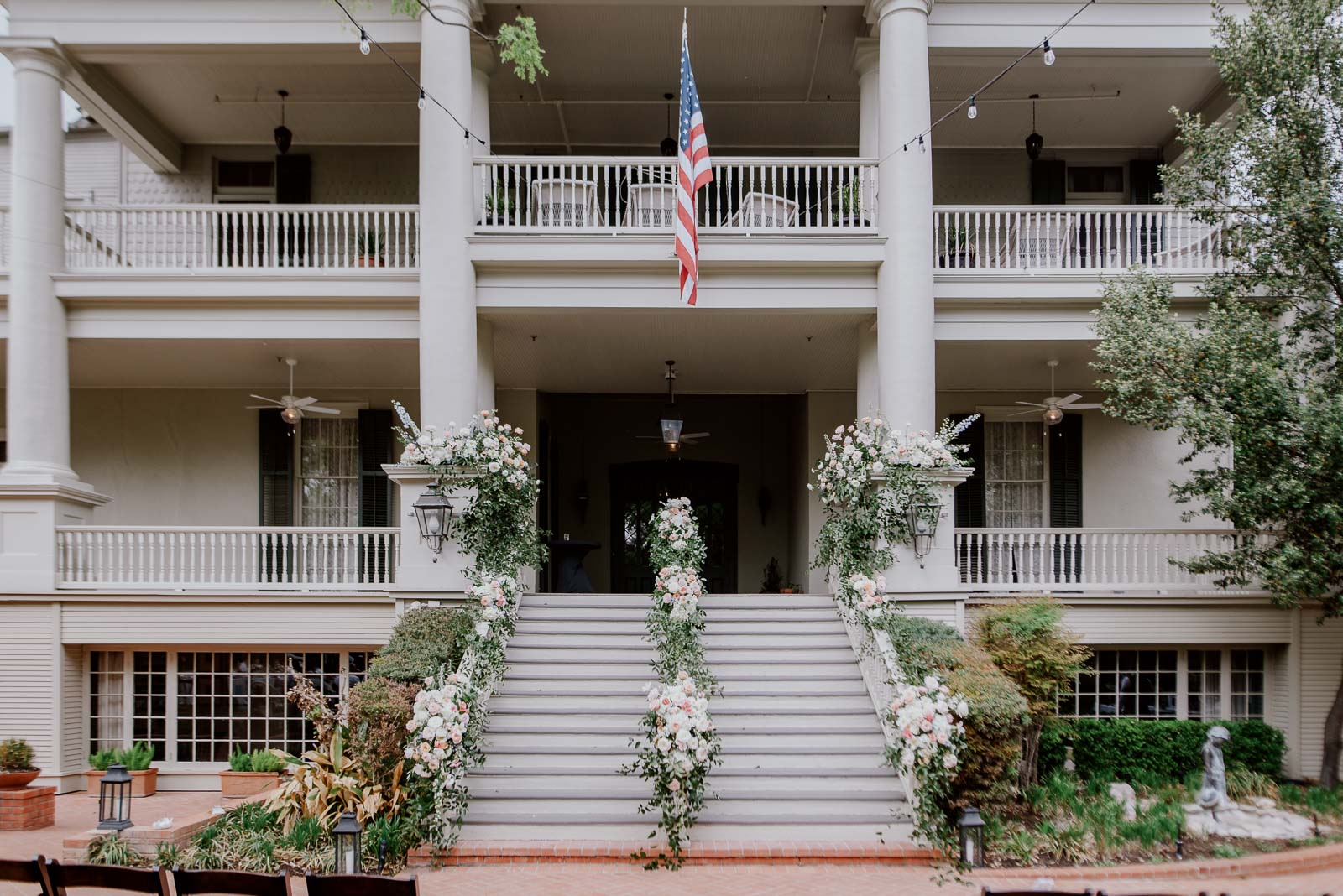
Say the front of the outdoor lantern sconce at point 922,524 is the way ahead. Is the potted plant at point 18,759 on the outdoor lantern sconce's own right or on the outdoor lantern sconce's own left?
on the outdoor lantern sconce's own right

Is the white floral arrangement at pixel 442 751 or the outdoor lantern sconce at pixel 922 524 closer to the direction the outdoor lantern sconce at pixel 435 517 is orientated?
the white floral arrangement

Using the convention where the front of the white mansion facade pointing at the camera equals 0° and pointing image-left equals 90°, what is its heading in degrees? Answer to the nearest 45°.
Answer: approximately 0°

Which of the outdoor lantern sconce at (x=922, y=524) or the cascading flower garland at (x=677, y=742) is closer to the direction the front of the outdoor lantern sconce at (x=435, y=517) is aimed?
the cascading flower garland

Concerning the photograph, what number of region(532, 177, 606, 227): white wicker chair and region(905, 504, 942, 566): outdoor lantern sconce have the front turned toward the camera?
2

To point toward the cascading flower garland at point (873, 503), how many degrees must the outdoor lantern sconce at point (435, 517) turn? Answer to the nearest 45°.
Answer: approximately 90° to its left
